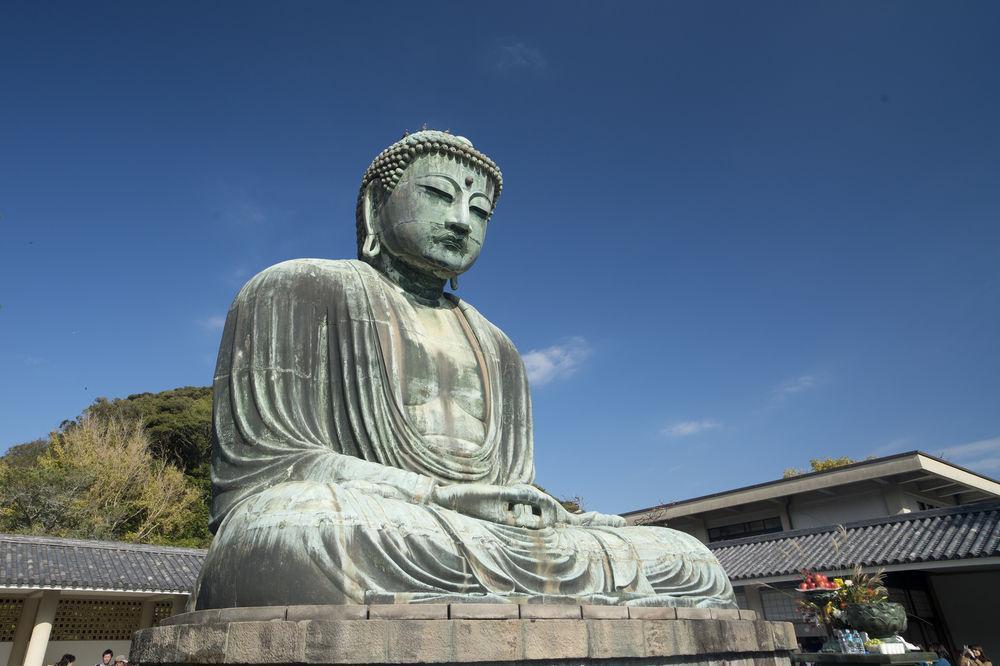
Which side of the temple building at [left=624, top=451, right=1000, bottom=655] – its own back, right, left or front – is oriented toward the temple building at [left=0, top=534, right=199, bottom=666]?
front

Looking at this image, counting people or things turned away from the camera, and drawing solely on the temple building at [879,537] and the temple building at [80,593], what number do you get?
0

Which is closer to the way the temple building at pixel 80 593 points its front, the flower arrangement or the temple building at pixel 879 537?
the flower arrangement

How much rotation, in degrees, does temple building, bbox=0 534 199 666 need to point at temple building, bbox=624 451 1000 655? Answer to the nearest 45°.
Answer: approximately 45° to its left

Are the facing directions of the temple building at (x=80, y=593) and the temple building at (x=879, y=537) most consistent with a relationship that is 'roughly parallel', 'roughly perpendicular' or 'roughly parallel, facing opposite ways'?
roughly perpendicular

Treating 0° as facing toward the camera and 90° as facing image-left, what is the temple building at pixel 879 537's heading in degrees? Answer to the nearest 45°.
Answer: approximately 45°

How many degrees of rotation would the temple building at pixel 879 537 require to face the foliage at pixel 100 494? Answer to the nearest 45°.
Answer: approximately 45° to its right

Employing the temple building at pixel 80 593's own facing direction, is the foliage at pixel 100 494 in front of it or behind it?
behind

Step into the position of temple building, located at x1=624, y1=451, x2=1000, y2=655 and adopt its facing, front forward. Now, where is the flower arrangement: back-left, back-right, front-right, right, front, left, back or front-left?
front-left

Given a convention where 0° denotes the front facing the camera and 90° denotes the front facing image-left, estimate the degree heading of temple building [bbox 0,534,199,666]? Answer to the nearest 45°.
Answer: approximately 0°
